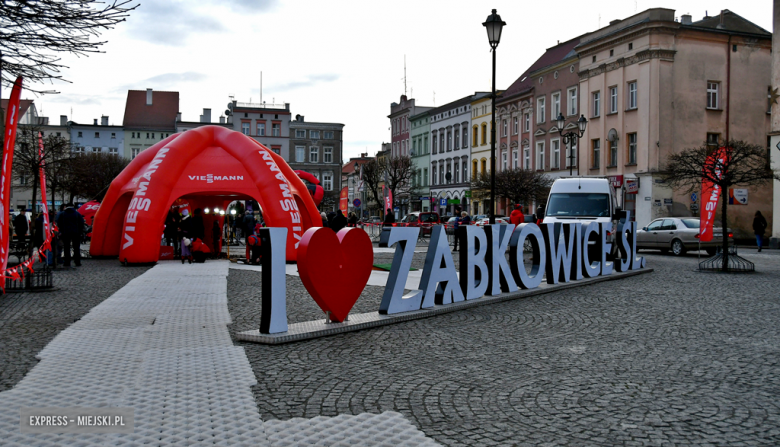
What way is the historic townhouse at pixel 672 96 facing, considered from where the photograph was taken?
facing the viewer and to the left of the viewer

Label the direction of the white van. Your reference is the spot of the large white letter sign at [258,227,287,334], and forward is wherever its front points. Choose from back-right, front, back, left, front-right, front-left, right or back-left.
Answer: left

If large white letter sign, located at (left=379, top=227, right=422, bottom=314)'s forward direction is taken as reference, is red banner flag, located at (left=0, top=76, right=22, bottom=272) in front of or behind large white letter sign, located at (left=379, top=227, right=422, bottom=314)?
behind

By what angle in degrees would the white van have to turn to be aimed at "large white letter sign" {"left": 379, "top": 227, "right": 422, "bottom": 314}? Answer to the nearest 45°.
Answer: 0° — it already faces it

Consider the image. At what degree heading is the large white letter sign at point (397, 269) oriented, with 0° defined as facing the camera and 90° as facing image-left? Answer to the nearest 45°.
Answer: approximately 315°

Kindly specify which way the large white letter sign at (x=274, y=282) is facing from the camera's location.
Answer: facing the viewer and to the right of the viewer

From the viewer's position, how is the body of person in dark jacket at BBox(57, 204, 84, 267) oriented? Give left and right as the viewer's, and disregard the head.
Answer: facing away from the viewer

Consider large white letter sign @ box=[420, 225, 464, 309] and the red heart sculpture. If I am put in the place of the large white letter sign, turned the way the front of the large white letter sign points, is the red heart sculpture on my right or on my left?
on my right

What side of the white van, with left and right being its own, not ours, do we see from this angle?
front

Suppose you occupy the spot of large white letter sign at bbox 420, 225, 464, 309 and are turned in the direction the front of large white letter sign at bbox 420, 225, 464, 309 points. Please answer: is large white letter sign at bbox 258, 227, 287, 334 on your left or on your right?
on your right

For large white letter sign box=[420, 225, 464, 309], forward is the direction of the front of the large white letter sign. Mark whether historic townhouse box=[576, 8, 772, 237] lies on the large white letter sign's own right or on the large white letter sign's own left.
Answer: on the large white letter sign's own left

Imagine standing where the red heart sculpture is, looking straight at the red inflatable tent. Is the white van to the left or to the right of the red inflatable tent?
right

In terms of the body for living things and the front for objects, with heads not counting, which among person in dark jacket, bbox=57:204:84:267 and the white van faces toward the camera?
the white van

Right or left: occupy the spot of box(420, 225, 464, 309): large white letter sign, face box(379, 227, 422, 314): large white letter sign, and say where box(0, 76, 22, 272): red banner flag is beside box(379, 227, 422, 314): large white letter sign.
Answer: right

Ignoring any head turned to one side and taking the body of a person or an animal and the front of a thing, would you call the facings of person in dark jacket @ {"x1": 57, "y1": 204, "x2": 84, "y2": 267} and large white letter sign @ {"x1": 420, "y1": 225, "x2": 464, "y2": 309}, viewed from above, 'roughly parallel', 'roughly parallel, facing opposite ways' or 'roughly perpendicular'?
roughly parallel, facing opposite ways
